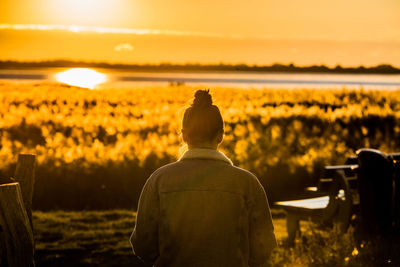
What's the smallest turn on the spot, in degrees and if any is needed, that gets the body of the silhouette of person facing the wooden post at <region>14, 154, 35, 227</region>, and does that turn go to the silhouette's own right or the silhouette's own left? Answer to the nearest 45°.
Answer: approximately 45° to the silhouette's own left

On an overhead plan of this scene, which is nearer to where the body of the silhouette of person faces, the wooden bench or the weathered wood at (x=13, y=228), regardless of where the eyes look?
the wooden bench

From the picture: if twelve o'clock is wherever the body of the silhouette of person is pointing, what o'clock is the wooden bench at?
The wooden bench is roughly at 1 o'clock from the silhouette of person.

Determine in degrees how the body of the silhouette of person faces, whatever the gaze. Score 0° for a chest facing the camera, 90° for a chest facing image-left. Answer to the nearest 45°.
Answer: approximately 180°
